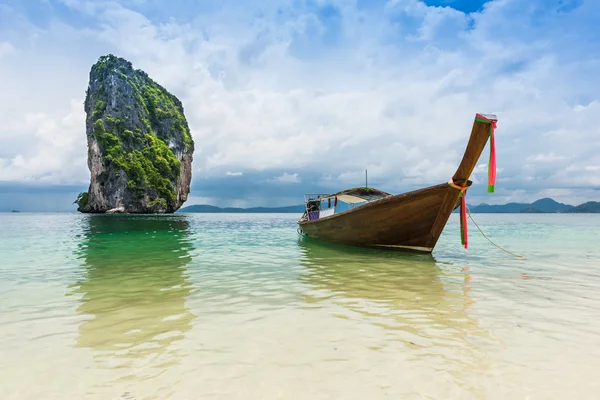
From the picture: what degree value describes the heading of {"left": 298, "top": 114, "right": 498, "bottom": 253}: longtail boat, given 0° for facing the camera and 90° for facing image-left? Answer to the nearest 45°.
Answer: approximately 315°
